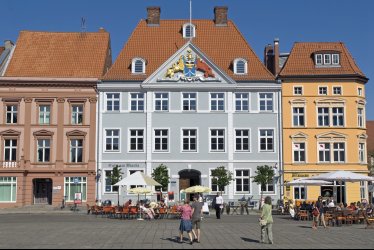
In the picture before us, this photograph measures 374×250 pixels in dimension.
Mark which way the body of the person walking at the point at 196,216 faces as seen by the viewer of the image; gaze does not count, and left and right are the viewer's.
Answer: facing away from the viewer

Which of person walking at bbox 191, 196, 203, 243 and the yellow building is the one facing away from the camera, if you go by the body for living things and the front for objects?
the person walking

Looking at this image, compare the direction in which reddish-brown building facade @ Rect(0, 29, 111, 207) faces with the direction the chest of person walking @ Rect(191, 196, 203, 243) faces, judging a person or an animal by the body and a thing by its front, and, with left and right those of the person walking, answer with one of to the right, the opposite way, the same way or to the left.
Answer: the opposite way

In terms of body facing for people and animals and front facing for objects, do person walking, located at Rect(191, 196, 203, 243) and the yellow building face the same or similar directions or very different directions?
very different directions

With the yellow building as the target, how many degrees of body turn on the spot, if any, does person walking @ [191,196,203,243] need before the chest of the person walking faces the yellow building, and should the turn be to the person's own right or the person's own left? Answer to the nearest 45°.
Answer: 0° — they already face it

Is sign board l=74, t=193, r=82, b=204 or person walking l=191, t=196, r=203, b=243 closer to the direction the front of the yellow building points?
the person walking

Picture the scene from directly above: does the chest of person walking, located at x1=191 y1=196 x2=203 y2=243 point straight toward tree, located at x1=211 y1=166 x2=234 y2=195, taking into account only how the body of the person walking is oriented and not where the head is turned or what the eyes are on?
yes

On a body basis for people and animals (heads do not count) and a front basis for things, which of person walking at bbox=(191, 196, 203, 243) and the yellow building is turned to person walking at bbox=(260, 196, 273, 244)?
the yellow building

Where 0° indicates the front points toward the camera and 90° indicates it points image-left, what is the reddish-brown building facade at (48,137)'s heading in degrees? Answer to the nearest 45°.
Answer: approximately 0°

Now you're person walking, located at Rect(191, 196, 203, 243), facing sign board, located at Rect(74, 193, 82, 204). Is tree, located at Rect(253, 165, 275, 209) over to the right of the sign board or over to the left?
right
